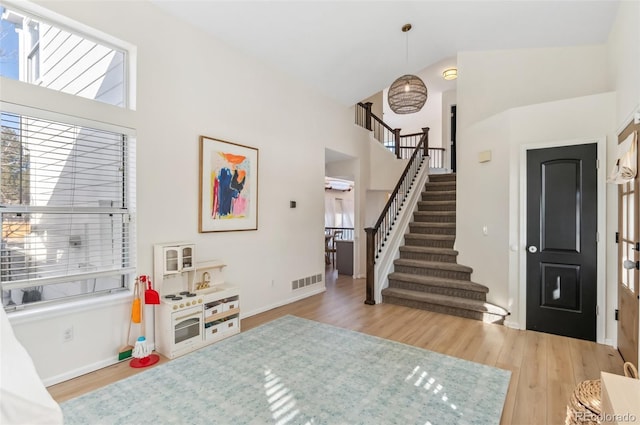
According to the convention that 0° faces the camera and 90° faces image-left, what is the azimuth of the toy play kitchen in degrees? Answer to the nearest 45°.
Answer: approximately 315°

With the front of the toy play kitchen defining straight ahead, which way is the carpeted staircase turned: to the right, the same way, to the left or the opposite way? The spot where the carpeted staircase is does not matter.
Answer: to the right

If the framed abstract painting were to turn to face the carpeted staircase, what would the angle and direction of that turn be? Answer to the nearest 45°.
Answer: approximately 45° to its left

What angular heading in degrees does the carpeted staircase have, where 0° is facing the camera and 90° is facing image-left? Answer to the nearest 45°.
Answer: approximately 0°

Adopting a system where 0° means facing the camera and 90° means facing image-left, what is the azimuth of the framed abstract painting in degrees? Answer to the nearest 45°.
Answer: approximately 315°

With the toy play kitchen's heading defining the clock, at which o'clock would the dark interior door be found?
The dark interior door is roughly at 11 o'clock from the toy play kitchen.

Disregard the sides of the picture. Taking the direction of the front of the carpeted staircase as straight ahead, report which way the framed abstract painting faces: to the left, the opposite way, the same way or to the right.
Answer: to the left

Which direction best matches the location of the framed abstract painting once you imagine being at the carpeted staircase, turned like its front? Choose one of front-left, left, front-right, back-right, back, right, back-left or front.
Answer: front-right
